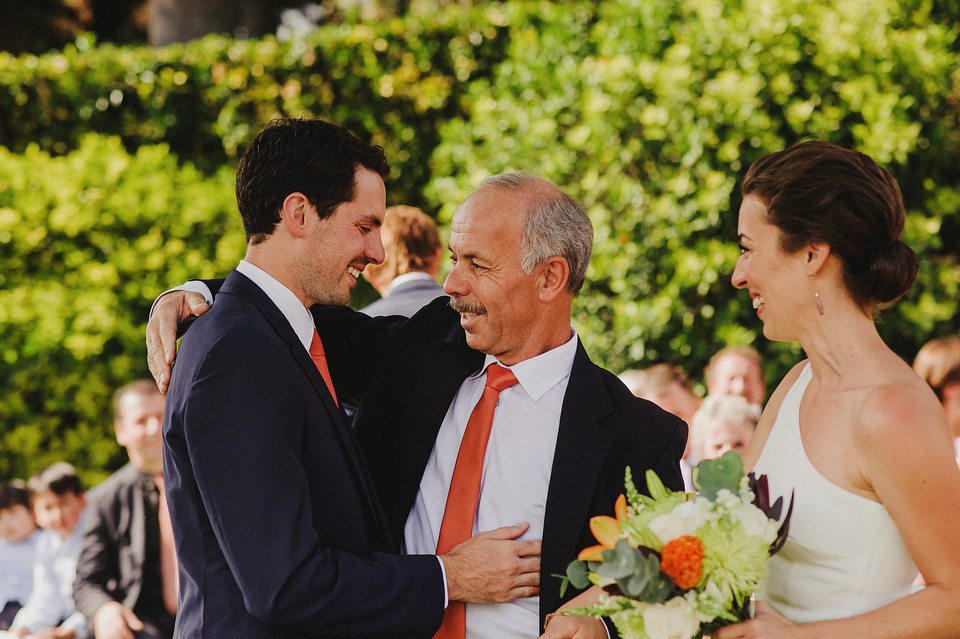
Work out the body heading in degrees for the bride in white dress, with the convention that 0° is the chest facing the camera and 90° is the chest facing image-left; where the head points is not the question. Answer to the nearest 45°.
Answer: approximately 45°

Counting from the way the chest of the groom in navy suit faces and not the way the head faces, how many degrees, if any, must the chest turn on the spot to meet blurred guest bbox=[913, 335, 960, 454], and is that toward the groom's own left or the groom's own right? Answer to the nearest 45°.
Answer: approximately 45° to the groom's own left

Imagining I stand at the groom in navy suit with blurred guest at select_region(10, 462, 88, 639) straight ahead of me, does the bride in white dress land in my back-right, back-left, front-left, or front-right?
back-right

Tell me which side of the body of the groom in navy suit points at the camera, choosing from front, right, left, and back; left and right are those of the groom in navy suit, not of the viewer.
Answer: right

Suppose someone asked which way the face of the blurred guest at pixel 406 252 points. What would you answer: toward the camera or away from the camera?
away from the camera

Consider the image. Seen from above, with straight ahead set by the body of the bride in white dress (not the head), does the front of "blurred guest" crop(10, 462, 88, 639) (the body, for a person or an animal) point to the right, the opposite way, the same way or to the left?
to the left

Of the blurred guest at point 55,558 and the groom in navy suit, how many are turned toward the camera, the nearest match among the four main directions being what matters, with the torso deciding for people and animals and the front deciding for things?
1

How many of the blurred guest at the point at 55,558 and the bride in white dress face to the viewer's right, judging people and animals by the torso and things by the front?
0

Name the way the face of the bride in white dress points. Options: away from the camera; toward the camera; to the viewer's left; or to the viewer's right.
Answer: to the viewer's left

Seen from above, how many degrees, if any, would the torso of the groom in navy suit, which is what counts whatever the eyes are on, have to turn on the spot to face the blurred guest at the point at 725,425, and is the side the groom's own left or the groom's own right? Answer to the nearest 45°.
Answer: approximately 45° to the groom's own left

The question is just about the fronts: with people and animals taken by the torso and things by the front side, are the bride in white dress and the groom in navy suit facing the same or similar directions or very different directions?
very different directions
